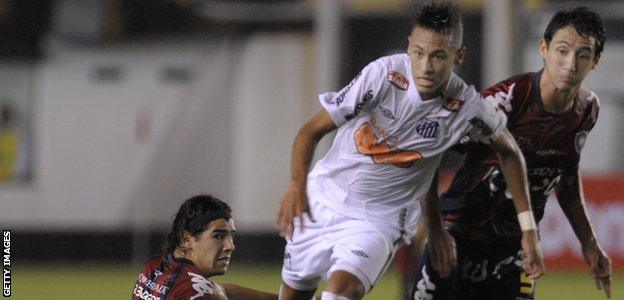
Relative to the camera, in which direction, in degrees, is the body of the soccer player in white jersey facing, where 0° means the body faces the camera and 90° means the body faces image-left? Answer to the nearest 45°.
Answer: approximately 0°
